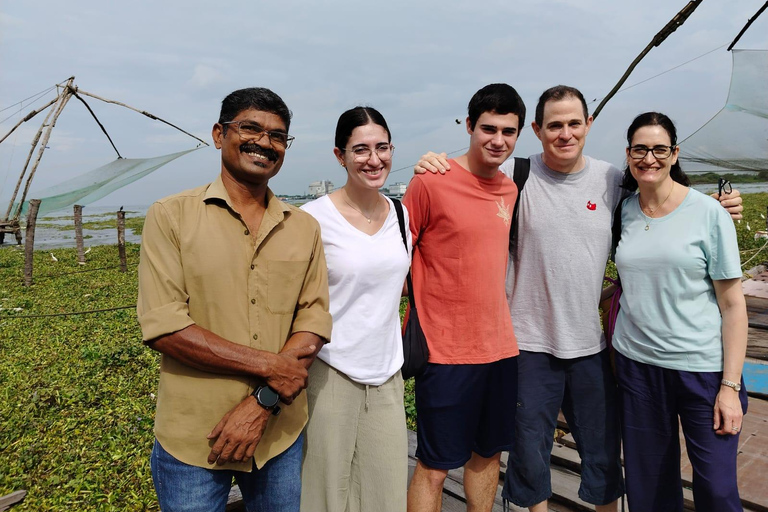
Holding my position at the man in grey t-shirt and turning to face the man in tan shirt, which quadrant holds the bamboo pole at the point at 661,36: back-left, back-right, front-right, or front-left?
back-right

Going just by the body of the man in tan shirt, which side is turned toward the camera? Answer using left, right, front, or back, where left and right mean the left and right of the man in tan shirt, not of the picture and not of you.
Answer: front

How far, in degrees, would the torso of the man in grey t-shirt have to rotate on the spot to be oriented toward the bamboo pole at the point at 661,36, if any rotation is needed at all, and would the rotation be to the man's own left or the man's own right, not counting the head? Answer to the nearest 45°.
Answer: approximately 180°

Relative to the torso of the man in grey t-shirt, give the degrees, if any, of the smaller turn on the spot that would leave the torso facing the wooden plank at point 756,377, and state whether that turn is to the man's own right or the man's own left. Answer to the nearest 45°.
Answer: approximately 135° to the man's own left

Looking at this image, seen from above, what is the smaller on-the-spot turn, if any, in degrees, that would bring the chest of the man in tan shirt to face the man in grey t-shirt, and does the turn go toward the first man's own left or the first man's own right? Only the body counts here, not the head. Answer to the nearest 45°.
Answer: approximately 90° to the first man's own left

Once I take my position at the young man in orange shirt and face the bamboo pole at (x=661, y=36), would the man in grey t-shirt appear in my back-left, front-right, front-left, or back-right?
front-right

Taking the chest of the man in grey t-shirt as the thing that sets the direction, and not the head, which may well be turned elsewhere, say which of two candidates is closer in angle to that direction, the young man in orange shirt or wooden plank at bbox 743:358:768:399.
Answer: the young man in orange shirt

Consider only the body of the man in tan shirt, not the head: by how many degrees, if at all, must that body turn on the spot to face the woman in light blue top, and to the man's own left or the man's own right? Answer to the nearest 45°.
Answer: approximately 90° to the man's own left

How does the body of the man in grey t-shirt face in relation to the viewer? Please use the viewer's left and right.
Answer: facing the viewer

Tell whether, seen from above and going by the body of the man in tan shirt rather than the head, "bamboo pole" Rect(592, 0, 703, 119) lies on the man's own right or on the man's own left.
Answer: on the man's own left

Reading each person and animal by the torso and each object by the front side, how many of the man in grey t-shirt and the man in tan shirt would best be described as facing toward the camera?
2

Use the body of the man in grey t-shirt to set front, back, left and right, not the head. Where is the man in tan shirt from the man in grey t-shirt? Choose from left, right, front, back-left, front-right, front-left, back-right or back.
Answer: front-right

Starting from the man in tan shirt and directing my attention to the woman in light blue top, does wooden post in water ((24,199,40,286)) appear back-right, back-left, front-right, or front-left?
back-left
